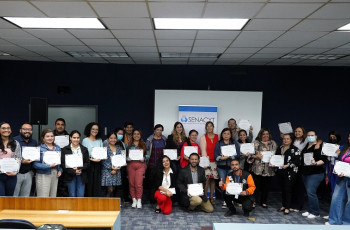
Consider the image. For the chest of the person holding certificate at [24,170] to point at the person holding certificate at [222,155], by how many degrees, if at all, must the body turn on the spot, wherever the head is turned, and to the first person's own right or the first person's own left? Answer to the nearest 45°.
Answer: approximately 90° to the first person's own left

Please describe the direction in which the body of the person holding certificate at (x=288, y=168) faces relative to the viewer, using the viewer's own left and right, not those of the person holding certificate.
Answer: facing the viewer and to the left of the viewer

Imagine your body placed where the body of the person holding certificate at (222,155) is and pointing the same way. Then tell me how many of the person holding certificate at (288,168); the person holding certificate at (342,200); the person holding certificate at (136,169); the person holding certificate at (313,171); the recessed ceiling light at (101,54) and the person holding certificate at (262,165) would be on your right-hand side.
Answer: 2

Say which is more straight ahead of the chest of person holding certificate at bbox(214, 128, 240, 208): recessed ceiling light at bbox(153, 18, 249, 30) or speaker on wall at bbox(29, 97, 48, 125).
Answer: the recessed ceiling light

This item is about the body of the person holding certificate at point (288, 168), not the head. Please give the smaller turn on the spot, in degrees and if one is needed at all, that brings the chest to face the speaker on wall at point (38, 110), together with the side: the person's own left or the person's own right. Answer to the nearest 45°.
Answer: approximately 45° to the person's own right

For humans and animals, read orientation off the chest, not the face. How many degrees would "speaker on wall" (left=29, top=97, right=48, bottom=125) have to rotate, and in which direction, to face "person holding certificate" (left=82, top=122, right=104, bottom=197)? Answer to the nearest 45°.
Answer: approximately 45° to its left

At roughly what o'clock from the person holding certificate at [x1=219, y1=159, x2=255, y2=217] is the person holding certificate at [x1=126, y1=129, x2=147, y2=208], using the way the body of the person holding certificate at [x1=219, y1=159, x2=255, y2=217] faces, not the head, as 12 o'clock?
the person holding certificate at [x1=126, y1=129, x2=147, y2=208] is roughly at 3 o'clock from the person holding certificate at [x1=219, y1=159, x2=255, y2=217].

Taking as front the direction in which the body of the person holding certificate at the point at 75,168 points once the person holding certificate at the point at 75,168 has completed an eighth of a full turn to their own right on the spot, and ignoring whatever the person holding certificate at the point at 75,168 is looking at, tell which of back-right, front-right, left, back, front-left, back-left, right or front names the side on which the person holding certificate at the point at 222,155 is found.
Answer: back-left

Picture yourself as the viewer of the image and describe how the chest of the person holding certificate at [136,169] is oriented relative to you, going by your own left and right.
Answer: facing the viewer

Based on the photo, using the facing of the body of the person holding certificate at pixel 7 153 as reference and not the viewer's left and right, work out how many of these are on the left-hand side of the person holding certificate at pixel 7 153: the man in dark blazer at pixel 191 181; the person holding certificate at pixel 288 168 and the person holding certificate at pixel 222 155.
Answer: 3

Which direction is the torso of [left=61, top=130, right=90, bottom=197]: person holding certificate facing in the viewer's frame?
toward the camera

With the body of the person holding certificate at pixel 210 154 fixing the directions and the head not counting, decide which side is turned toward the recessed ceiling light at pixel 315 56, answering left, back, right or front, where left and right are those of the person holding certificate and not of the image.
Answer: left

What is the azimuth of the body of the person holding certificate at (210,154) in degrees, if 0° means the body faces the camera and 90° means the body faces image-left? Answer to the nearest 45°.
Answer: approximately 0°

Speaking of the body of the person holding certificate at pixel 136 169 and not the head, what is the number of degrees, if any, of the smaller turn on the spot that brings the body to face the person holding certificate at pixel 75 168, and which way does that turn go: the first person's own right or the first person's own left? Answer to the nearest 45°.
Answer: approximately 45° to the first person's own right
